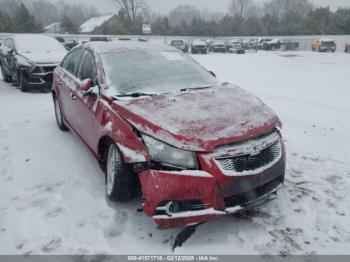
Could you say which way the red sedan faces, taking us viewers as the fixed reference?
facing the viewer and to the right of the viewer

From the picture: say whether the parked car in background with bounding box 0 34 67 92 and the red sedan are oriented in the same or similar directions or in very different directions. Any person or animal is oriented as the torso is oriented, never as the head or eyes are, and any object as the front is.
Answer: same or similar directions

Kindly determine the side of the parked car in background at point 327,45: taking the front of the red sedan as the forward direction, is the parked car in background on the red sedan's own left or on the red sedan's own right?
on the red sedan's own left

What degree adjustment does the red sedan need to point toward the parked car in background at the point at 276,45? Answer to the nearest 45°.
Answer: approximately 135° to its left

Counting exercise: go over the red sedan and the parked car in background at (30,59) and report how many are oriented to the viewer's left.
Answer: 0

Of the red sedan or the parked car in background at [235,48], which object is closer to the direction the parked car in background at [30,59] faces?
the red sedan

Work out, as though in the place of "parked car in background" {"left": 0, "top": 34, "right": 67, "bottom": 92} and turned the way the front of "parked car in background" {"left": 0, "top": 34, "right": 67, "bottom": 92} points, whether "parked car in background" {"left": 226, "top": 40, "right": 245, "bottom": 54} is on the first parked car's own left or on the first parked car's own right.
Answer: on the first parked car's own left

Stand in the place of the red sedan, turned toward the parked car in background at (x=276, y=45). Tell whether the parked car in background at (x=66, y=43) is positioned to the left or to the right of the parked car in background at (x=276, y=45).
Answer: left

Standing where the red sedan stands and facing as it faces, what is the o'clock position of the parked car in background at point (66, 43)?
The parked car in background is roughly at 7 o'clock from the red sedan.

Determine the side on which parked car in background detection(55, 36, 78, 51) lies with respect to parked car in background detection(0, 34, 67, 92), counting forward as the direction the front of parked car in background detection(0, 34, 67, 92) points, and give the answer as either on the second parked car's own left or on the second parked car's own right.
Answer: on the second parked car's own left

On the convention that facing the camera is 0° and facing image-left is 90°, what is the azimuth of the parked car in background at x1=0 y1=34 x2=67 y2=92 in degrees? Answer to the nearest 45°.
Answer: approximately 315°

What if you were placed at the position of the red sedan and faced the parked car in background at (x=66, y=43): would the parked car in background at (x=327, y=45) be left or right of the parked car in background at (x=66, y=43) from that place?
right

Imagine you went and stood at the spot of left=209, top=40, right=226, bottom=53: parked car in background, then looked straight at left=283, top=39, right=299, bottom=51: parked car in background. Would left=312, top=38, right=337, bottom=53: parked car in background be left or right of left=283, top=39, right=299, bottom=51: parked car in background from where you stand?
right

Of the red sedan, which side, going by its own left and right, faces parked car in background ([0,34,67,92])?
back
